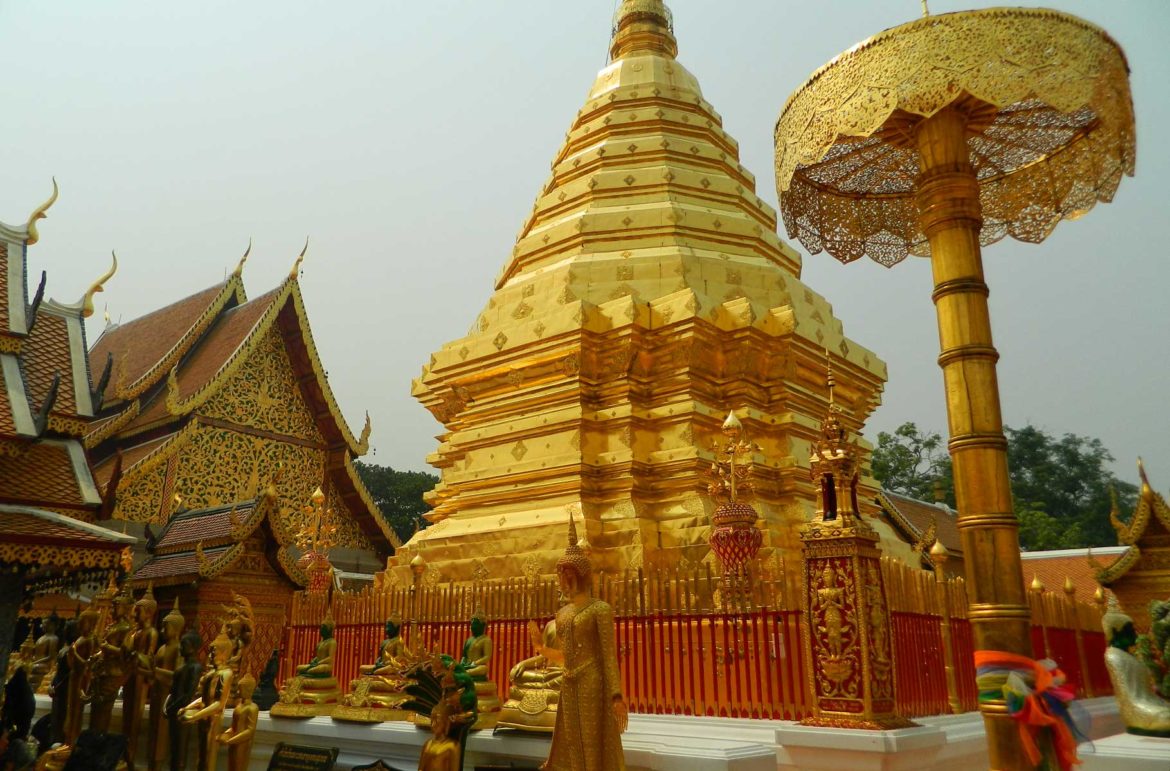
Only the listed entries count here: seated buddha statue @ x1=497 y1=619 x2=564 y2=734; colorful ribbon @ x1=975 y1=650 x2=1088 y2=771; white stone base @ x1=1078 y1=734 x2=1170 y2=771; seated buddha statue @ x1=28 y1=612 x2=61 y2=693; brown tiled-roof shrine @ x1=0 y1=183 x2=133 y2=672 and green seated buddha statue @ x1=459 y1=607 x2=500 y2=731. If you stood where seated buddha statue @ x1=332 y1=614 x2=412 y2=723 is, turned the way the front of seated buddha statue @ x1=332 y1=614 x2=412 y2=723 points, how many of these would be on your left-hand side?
4

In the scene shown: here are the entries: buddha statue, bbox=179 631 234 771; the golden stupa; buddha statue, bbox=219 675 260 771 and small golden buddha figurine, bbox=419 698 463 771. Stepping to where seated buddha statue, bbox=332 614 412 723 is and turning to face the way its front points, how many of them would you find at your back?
1

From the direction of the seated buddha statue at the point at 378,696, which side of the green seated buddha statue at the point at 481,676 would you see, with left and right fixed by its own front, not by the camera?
right

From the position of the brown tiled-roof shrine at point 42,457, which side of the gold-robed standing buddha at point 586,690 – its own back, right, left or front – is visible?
right

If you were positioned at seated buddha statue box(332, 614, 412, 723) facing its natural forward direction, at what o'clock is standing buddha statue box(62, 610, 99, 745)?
The standing buddha statue is roughly at 12 o'clock from the seated buddha statue.
